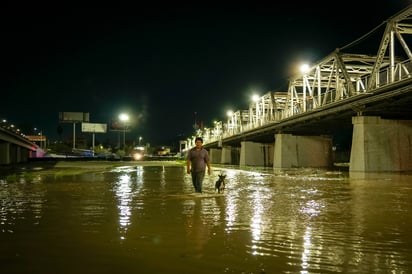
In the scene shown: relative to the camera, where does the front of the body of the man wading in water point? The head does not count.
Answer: toward the camera
